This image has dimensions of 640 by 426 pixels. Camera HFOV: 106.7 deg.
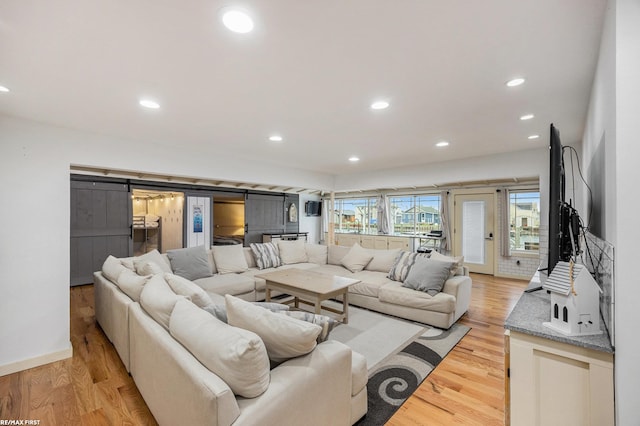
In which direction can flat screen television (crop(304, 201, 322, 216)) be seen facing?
toward the camera

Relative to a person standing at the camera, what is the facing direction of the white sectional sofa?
facing the viewer and to the right of the viewer

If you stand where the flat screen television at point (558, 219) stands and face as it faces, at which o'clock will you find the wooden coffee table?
The wooden coffee table is roughly at 12 o'clock from the flat screen television.

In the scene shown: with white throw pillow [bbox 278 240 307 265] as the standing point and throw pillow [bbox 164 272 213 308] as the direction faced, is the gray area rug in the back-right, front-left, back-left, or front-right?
front-left

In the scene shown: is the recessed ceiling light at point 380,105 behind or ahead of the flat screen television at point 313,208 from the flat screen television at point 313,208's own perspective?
ahead

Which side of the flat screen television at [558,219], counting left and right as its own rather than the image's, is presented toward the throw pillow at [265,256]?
front

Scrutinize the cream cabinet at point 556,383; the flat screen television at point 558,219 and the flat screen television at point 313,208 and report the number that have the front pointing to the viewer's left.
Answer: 2

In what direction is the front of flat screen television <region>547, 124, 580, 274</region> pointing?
to the viewer's left

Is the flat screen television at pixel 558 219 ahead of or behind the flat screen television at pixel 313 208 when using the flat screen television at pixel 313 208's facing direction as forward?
ahead

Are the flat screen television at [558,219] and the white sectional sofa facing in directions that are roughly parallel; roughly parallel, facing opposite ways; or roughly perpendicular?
roughly parallel, facing opposite ways

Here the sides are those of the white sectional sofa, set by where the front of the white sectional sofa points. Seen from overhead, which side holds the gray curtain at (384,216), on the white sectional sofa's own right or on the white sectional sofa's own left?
on the white sectional sofa's own left

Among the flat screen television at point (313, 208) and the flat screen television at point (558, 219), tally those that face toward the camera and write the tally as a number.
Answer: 1

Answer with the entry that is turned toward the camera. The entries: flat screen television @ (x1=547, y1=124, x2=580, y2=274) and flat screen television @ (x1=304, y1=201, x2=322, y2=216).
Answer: flat screen television @ (x1=304, y1=201, x2=322, y2=216)

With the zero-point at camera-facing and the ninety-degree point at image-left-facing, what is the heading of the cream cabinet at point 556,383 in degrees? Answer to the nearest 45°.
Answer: approximately 90°

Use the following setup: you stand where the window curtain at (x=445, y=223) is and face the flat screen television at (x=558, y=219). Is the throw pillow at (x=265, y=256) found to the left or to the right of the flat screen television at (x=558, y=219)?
right
